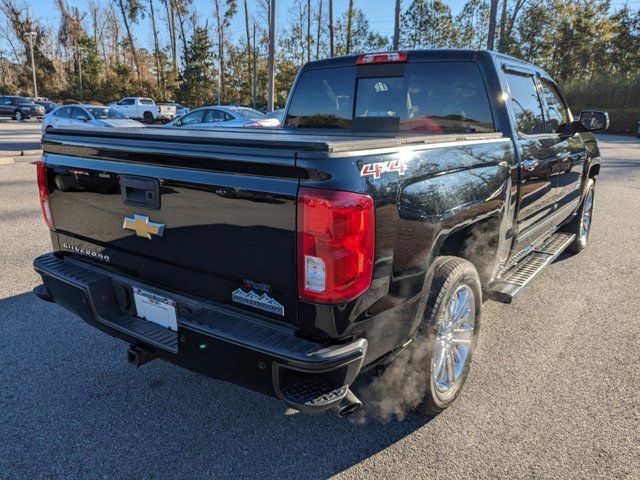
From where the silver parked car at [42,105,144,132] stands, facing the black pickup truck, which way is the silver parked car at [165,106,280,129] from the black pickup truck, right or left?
left

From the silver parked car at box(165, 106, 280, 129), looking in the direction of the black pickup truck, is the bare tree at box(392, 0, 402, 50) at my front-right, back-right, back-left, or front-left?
back-left

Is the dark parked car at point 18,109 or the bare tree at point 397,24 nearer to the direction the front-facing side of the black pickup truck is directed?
the bare tree

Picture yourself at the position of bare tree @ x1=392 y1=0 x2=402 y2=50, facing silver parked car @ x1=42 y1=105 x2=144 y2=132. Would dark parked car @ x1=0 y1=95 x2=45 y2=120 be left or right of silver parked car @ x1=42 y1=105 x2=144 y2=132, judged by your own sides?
right

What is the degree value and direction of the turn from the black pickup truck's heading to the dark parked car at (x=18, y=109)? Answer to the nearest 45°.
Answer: approximately 90° to its left

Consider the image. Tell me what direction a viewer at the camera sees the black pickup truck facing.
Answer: facing away from the viewer and to the right of the viewer

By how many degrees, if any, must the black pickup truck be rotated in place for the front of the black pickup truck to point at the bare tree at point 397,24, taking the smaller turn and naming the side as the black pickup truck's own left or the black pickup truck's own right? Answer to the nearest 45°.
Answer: approximately 45° to the black pickup truck's own left

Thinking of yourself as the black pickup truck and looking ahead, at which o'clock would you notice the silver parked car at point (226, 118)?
The silver parked car is roughly at 10 o'clock from the black pickup truck.

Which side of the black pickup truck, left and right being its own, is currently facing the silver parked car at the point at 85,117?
left

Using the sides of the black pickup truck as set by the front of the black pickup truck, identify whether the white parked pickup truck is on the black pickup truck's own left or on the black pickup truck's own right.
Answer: on the black pickup truck's own left
